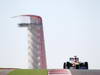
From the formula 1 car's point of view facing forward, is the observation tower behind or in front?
behind

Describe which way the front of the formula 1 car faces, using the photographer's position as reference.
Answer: facing the viewer
